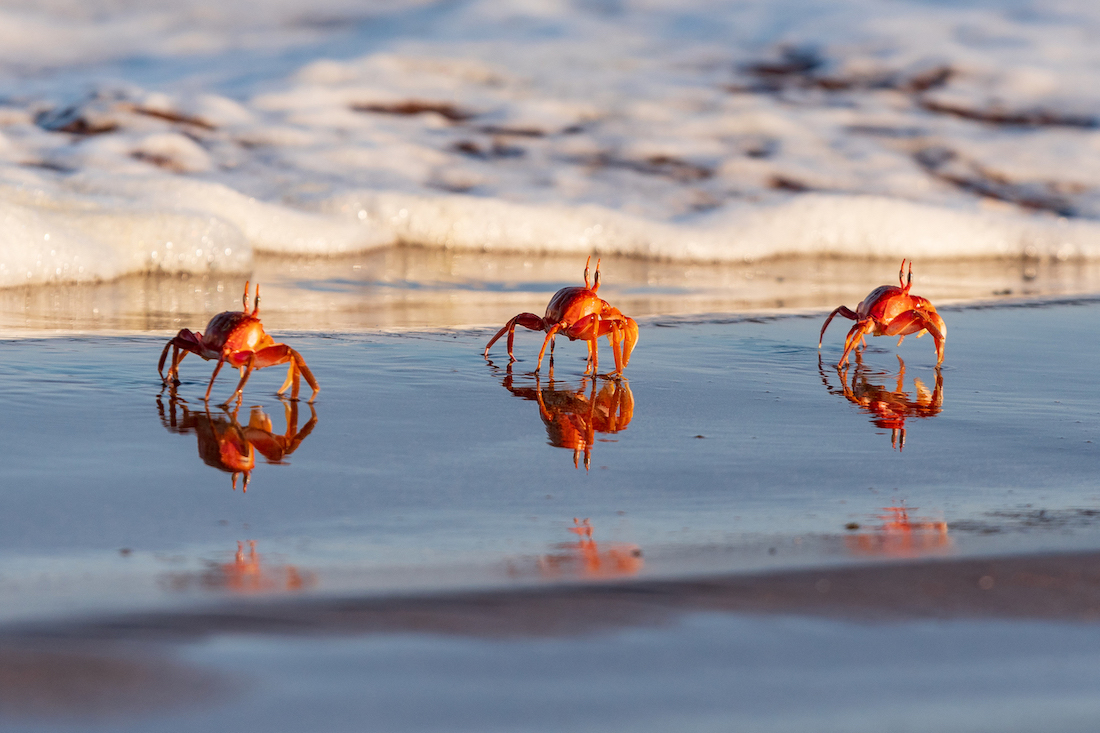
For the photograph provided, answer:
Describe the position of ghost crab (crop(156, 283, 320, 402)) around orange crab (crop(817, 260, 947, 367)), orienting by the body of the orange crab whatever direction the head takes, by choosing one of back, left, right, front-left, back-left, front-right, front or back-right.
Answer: right

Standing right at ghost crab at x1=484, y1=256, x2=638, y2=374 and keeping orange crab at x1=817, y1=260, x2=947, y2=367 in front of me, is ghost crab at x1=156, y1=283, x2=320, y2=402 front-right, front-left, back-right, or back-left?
back-right

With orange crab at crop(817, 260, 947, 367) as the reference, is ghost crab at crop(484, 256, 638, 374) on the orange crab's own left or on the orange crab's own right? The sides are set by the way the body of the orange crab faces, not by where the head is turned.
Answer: on the orange crab's own right

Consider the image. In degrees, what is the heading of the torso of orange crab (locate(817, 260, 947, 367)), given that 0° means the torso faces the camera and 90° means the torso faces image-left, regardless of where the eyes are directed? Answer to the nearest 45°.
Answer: approximately 315°
